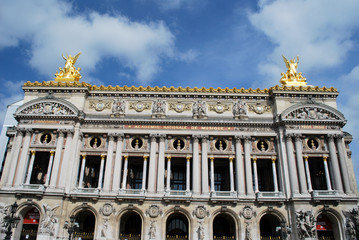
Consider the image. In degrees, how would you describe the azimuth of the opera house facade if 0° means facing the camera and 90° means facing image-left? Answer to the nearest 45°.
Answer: approximately 0°
